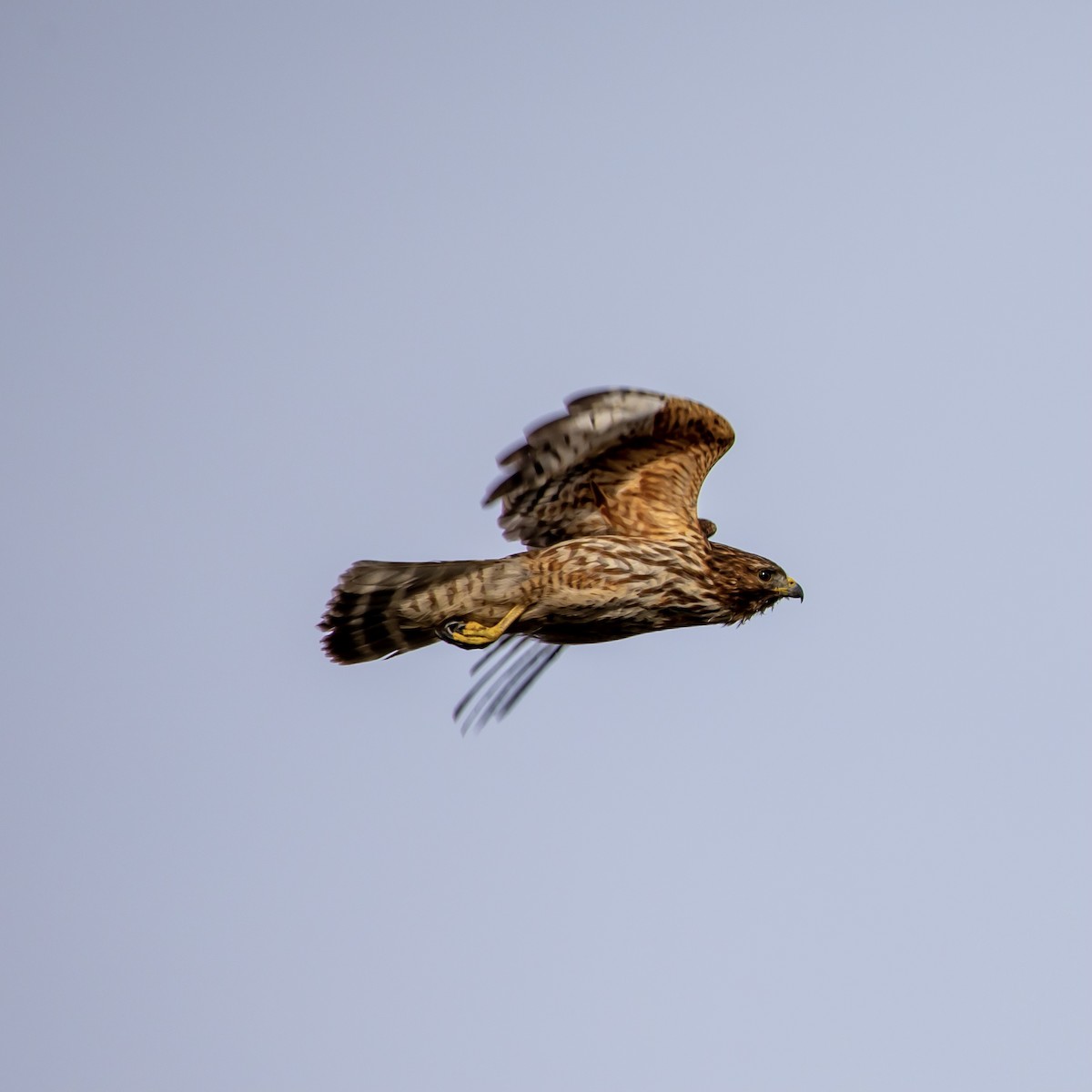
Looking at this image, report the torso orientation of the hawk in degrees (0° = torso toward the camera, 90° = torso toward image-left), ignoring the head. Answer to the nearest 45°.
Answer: approximately 270°
